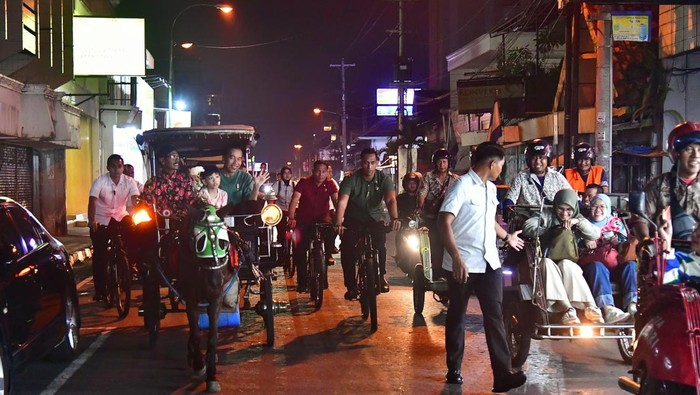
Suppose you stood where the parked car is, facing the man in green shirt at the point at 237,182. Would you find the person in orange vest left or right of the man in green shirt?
right

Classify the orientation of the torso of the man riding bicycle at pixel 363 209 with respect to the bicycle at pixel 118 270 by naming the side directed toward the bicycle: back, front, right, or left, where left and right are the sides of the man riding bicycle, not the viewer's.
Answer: right

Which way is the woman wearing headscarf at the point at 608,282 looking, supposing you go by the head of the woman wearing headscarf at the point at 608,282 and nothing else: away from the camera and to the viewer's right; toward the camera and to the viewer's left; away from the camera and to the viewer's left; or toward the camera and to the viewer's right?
toward the camera and to the viewer's left

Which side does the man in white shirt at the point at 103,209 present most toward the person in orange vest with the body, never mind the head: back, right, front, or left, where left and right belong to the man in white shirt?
left

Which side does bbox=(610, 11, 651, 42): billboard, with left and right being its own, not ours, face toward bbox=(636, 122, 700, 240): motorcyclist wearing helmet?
front

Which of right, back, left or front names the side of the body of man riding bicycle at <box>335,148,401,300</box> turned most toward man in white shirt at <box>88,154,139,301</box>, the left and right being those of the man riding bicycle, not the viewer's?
right

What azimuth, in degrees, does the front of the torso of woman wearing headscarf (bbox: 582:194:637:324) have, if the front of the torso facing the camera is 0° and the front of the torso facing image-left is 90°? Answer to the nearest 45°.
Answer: approximately 0°
